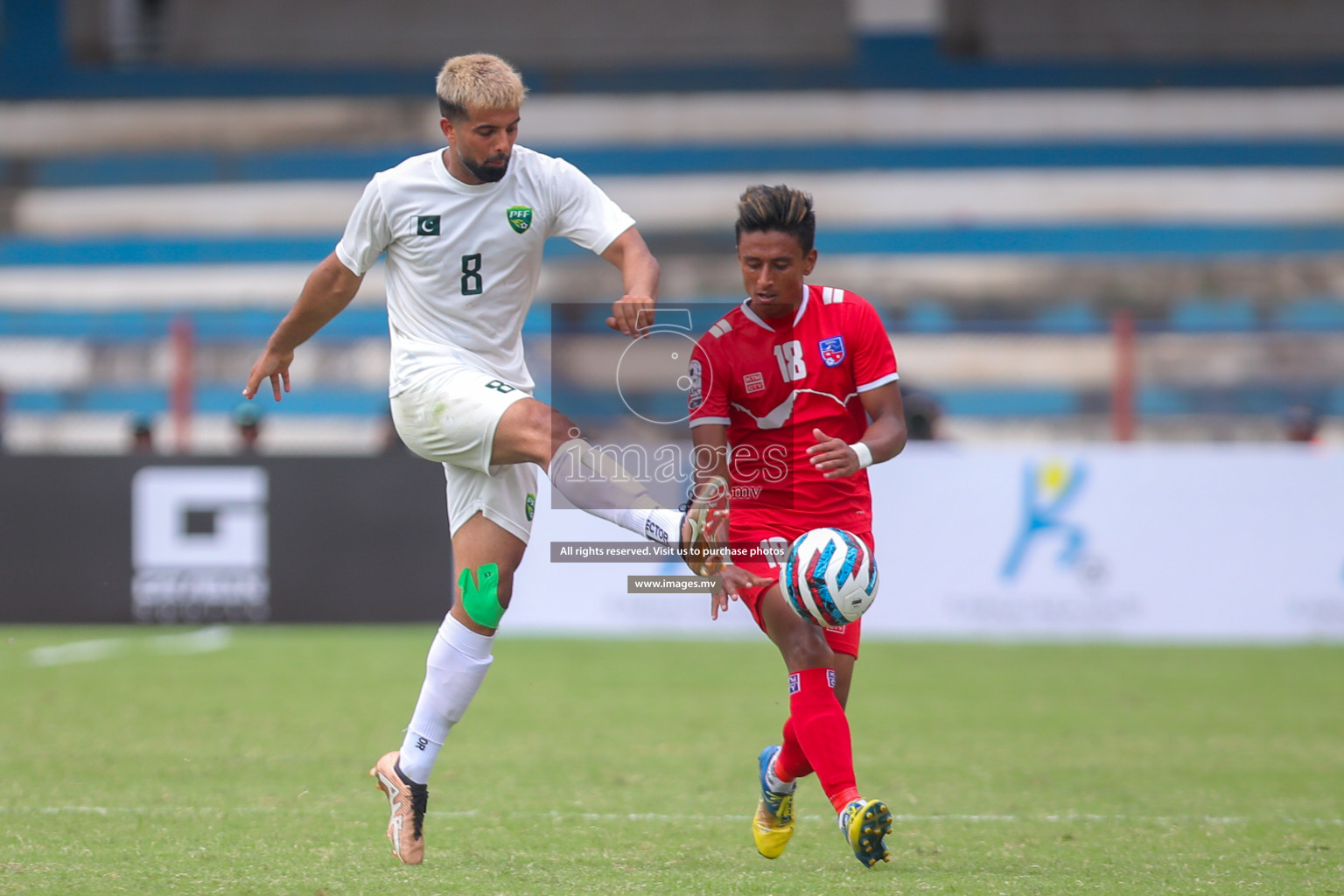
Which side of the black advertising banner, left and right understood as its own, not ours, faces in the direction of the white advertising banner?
left

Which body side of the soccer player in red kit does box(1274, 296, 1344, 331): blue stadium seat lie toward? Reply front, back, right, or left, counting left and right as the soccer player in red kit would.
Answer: back

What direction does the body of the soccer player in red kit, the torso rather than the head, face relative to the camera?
toward the camera

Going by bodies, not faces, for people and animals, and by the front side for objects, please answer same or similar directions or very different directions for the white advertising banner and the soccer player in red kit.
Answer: same or similar directions

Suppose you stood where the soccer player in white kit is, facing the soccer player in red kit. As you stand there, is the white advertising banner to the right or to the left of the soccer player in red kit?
left

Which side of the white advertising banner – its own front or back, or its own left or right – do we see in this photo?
front

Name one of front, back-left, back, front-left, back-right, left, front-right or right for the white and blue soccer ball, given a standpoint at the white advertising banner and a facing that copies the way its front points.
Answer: front

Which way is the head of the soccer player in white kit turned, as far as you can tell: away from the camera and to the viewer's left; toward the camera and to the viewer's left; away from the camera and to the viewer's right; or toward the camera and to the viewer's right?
toward the camera and to the viewer's right

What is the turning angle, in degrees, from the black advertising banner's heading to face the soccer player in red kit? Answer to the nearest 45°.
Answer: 0° — it already faces them

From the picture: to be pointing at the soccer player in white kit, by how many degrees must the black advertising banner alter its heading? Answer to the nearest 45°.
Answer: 0° — it already faces them

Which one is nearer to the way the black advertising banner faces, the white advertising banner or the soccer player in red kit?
the soccer player in red kit

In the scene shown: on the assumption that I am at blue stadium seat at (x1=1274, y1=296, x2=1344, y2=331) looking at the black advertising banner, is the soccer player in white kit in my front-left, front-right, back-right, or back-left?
front-left

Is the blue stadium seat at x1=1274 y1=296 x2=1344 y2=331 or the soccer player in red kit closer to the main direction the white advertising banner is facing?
the soccer player in red kit

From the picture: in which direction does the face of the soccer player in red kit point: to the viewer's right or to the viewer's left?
to the viewer's left

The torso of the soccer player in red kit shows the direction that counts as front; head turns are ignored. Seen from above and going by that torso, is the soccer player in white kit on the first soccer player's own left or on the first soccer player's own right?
on the first soccer player's own right

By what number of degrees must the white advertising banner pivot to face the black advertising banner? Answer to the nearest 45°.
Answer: approximately 90° to its right

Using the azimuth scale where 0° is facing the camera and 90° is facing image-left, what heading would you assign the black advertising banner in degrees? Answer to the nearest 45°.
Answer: approximately 0°
